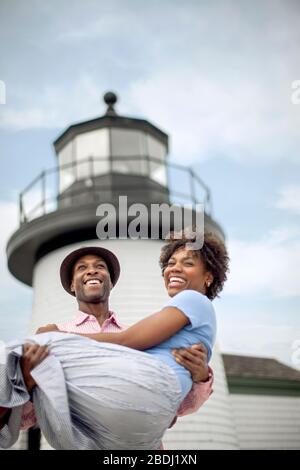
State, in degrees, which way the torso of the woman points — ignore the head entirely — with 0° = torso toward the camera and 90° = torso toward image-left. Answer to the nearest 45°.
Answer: approximately 90°

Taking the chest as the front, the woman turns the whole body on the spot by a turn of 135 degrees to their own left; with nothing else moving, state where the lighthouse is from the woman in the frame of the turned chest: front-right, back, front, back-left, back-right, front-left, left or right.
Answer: back-left
